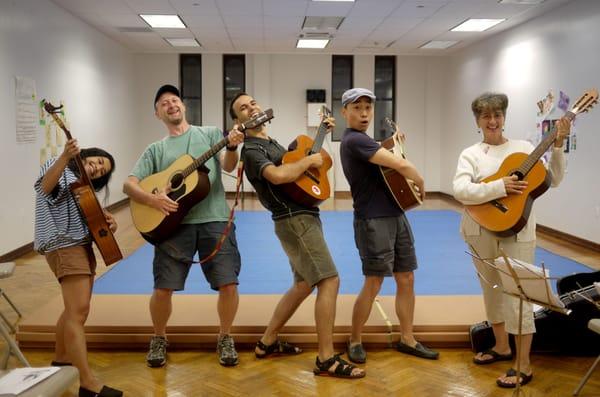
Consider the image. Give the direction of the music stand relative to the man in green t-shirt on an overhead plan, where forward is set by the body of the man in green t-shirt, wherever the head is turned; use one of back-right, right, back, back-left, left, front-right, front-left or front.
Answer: front-left

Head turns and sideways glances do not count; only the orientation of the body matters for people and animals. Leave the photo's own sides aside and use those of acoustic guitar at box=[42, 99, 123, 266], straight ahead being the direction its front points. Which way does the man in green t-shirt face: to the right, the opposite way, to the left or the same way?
to the right

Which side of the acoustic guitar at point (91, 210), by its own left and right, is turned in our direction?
right

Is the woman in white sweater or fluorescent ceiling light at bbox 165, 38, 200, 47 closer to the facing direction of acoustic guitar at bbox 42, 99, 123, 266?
the woman in white sweater

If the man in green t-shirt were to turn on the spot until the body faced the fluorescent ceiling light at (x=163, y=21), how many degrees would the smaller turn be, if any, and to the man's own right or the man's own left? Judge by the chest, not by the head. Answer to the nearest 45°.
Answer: approximately 180°

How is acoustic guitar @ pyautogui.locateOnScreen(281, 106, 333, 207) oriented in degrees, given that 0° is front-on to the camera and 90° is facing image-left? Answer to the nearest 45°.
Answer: approximately 315°

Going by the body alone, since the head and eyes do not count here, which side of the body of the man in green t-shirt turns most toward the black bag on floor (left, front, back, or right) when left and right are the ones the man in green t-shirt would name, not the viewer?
left
